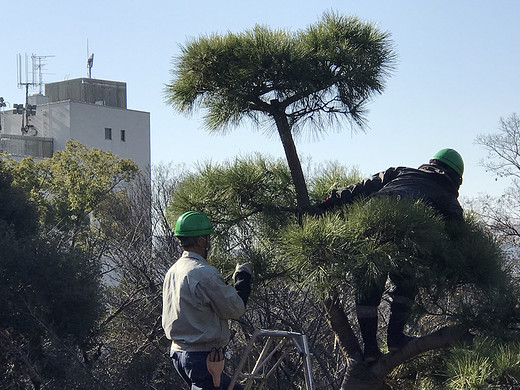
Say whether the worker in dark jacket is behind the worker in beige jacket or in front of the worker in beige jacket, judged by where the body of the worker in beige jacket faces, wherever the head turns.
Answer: in front

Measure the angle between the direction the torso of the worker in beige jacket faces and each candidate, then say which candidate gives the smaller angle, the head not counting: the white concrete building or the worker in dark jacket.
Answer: the worker in dark jacket

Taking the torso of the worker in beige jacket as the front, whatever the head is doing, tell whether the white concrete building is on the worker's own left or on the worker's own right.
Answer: on the worker's own left

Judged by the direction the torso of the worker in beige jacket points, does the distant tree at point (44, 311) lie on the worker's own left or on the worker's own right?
on the worker's own left

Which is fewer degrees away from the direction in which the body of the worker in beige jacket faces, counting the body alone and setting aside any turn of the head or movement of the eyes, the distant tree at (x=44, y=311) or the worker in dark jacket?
the worker in dark jacket

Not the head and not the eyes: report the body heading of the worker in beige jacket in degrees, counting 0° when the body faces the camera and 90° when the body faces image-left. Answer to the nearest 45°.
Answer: approximately 225°

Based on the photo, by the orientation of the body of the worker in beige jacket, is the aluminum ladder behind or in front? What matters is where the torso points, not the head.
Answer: in front

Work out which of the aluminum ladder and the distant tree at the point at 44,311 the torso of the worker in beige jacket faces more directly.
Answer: the aluminum ladder
